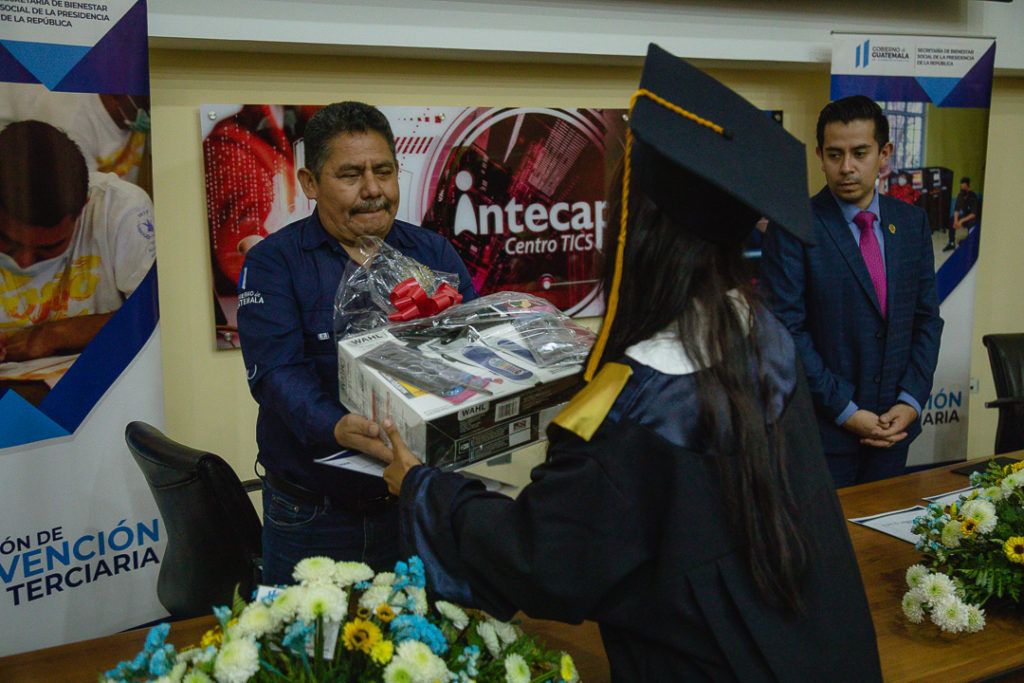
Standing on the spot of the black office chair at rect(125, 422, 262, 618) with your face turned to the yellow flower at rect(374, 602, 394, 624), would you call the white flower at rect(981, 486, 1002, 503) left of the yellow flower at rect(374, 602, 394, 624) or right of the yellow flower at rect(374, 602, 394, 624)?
left

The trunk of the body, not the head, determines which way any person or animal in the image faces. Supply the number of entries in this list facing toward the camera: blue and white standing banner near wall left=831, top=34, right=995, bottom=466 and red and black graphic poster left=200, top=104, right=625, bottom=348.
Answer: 2

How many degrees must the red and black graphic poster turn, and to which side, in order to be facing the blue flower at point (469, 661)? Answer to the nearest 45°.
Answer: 0° — it already faces it

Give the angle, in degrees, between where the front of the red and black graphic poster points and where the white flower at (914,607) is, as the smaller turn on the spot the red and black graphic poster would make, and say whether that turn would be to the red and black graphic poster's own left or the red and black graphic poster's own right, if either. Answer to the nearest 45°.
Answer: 0° — it already faces it

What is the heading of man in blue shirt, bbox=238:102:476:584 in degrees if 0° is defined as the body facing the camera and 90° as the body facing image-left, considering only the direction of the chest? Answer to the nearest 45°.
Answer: approximately 315°

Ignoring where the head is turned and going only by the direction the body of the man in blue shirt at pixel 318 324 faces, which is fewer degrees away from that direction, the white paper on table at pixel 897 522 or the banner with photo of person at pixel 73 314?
the white paper on table

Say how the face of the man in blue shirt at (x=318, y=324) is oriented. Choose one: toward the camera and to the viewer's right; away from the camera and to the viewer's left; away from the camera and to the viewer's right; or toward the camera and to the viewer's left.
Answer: toward the camera and to the viewer's right
